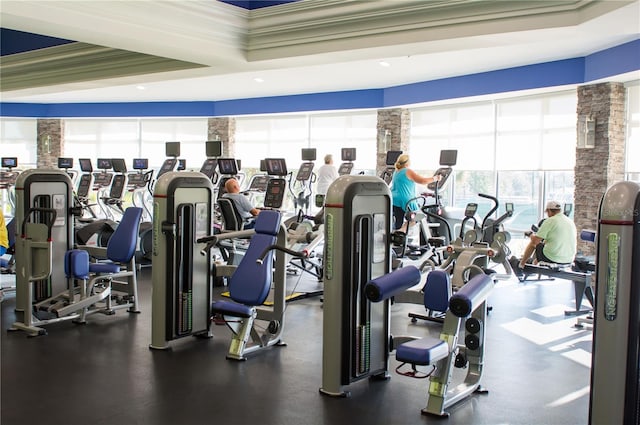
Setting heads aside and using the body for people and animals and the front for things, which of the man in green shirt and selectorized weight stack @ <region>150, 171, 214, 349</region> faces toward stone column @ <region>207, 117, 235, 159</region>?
the man in green shirt

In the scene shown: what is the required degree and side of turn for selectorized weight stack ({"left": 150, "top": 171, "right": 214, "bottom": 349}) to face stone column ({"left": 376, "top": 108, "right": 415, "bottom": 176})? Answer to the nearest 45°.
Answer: approximately 90° to its left

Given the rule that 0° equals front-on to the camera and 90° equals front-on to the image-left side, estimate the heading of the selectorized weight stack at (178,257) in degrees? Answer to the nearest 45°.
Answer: approximately 315°

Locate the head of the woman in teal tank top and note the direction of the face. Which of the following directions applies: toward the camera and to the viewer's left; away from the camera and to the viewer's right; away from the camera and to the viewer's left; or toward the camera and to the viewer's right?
away from the camera and to the viewer's right

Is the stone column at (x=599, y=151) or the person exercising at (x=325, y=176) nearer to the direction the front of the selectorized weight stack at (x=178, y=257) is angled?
the stone column

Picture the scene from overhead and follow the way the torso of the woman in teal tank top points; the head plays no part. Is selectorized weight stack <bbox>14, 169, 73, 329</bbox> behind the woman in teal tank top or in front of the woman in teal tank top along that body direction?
behind

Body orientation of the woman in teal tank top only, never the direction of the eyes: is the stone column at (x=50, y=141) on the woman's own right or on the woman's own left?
on the woman's own left

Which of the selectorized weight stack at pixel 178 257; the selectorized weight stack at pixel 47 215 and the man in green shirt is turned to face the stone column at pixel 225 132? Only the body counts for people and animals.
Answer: the man in green shirt

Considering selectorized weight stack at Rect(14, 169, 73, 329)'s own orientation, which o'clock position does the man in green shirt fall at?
The man in green shirt is roughly at 11 o'clock from the selectorized weight stack.

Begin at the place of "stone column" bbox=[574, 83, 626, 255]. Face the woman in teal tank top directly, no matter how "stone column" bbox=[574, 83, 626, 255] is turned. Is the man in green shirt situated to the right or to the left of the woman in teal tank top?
left

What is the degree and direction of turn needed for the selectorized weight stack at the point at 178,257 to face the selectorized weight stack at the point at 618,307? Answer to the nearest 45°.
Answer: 0° — it already faces it

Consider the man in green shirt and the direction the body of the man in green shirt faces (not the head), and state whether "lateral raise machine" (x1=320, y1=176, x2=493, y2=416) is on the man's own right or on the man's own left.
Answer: on the man's own left

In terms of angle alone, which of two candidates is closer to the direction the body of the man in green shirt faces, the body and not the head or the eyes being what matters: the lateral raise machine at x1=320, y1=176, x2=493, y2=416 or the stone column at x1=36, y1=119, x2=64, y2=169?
the stone column

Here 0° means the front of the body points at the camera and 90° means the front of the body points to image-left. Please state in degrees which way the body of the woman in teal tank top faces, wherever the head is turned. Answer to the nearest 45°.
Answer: approximately 225°

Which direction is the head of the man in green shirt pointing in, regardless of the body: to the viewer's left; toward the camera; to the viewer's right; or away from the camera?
to the viewer's left

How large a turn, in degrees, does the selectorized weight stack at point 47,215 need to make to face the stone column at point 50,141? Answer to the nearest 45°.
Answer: approximately 135° to its left

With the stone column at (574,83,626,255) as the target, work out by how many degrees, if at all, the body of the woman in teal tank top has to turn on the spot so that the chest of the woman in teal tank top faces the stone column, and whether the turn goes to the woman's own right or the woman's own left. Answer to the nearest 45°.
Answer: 0° — they already face it
